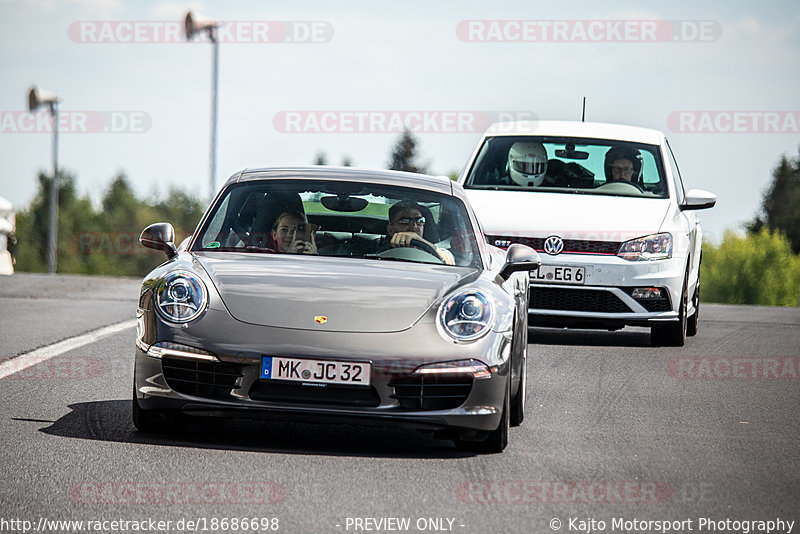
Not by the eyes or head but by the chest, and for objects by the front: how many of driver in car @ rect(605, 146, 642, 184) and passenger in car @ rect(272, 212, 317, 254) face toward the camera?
2

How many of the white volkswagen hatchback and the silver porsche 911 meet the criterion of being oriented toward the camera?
2

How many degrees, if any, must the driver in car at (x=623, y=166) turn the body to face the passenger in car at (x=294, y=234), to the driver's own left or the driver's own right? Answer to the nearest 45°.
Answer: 0° — they already face them

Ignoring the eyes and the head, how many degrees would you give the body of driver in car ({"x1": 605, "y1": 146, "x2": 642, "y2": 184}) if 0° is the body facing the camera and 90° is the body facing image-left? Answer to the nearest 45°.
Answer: approximately 0°

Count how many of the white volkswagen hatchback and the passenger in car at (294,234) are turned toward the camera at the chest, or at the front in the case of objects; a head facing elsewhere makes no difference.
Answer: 2

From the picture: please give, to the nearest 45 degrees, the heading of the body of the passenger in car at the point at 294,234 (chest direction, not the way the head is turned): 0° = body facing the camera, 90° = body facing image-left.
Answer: approximately 0°

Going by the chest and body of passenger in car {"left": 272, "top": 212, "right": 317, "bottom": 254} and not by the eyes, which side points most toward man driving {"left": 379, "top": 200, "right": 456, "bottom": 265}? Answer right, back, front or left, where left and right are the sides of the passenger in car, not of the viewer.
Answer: left
